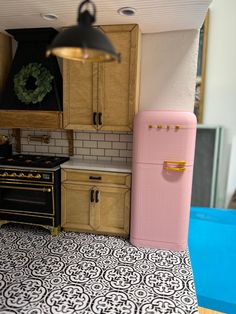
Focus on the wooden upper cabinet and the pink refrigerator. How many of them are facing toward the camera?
2

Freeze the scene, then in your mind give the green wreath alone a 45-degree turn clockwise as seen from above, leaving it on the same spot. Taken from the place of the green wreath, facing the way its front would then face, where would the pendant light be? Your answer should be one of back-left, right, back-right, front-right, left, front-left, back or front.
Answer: front-left

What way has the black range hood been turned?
toward the camera

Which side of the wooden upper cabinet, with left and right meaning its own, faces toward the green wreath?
right

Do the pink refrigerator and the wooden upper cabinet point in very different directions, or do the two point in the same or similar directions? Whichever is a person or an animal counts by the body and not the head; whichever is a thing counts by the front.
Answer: same or similar directions

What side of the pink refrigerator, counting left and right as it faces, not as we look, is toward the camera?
front

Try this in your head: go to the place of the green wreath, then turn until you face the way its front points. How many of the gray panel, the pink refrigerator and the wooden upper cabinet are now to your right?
0

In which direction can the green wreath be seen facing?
toward the camera

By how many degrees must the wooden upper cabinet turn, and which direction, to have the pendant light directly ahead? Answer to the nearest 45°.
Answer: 0° — it already faces it

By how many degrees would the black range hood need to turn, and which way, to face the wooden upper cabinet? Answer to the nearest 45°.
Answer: approximately 45° to its left

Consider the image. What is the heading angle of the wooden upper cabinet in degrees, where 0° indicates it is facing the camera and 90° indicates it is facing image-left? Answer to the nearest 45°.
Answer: approximately 0°

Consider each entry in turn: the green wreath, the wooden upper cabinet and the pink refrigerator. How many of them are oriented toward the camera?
3

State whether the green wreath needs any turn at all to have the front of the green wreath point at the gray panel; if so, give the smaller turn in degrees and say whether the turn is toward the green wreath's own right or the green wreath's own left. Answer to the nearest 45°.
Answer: approximately 90° to the green wreath's own left
